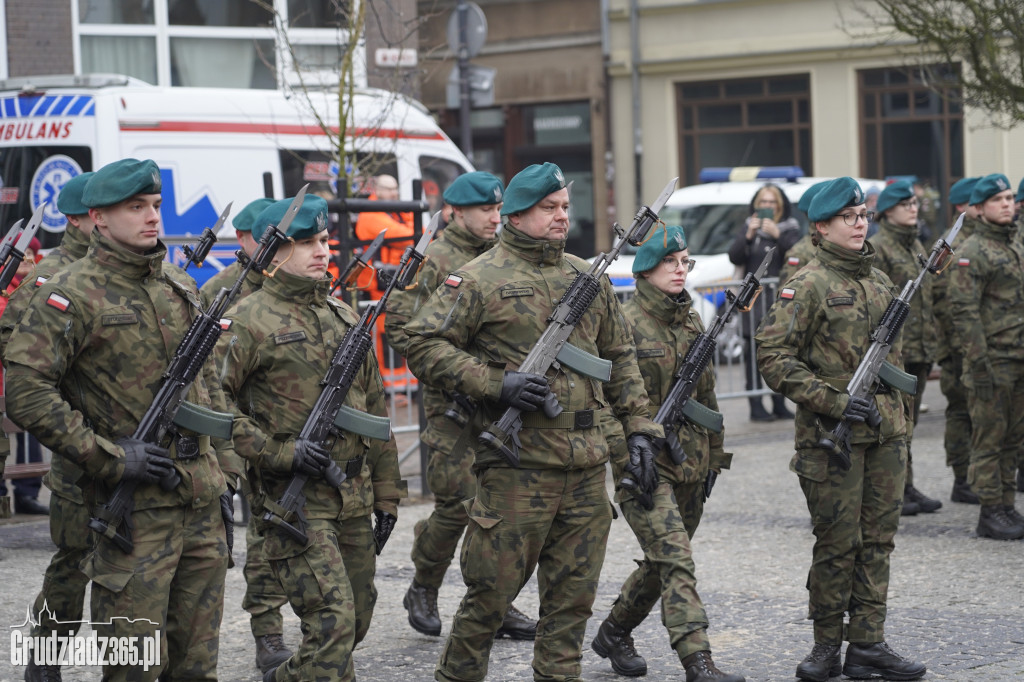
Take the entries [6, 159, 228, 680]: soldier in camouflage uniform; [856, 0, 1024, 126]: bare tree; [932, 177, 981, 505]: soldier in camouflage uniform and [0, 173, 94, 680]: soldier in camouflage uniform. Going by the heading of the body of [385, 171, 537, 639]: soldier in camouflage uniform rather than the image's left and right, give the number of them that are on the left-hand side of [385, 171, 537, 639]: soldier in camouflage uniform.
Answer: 2

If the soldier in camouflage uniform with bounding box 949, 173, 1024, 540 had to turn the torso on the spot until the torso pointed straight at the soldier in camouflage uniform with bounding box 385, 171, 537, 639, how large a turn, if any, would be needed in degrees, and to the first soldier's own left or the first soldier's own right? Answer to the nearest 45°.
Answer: approximately 90° to the first soldier's own right

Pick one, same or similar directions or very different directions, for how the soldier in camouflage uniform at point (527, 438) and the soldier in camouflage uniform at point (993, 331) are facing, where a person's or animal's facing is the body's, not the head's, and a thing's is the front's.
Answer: same or similar directions

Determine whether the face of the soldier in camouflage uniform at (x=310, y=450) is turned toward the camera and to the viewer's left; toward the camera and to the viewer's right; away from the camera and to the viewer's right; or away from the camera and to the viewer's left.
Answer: toward the camera and to the viewer's right

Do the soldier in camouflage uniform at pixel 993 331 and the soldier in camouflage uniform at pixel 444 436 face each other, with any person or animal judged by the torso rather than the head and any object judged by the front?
no

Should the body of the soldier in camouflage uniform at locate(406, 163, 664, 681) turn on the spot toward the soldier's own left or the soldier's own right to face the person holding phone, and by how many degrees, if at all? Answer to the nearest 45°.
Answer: approximately 135° to the soldier's own left

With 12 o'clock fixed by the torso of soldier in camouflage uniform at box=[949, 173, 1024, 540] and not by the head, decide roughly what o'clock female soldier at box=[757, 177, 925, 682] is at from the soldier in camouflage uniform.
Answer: The female soldier is roughly at 2 o'clock from the soldier in camouflage uniform.

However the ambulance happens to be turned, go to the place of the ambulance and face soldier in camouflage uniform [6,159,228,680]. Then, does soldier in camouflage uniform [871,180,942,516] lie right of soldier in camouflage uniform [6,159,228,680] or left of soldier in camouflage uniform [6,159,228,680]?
left

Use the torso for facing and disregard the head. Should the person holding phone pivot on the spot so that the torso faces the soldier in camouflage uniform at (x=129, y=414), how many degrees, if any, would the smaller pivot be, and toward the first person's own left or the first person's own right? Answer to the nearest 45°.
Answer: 0° — they already face them

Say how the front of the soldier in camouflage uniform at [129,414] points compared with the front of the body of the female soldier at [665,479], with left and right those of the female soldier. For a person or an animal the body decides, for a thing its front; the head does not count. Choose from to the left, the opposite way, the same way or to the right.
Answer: the same way

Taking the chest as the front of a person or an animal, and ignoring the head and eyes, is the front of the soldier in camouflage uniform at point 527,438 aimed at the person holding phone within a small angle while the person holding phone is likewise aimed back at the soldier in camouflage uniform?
no

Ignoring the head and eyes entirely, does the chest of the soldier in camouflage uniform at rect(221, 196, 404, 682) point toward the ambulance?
no

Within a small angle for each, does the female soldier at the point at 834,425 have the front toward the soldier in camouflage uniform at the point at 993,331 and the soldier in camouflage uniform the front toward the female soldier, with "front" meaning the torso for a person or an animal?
no

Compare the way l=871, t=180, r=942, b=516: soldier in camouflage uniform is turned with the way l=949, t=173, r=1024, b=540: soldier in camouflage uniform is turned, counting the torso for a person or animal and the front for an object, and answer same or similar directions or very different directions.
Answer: same or similar directions

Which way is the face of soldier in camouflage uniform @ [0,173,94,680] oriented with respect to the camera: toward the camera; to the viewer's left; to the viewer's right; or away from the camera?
to the viewer's right

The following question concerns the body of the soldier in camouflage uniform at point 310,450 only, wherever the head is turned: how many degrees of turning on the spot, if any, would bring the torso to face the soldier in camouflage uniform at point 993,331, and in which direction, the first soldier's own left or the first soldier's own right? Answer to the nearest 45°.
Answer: approximately 90° to the first soldier's own left
